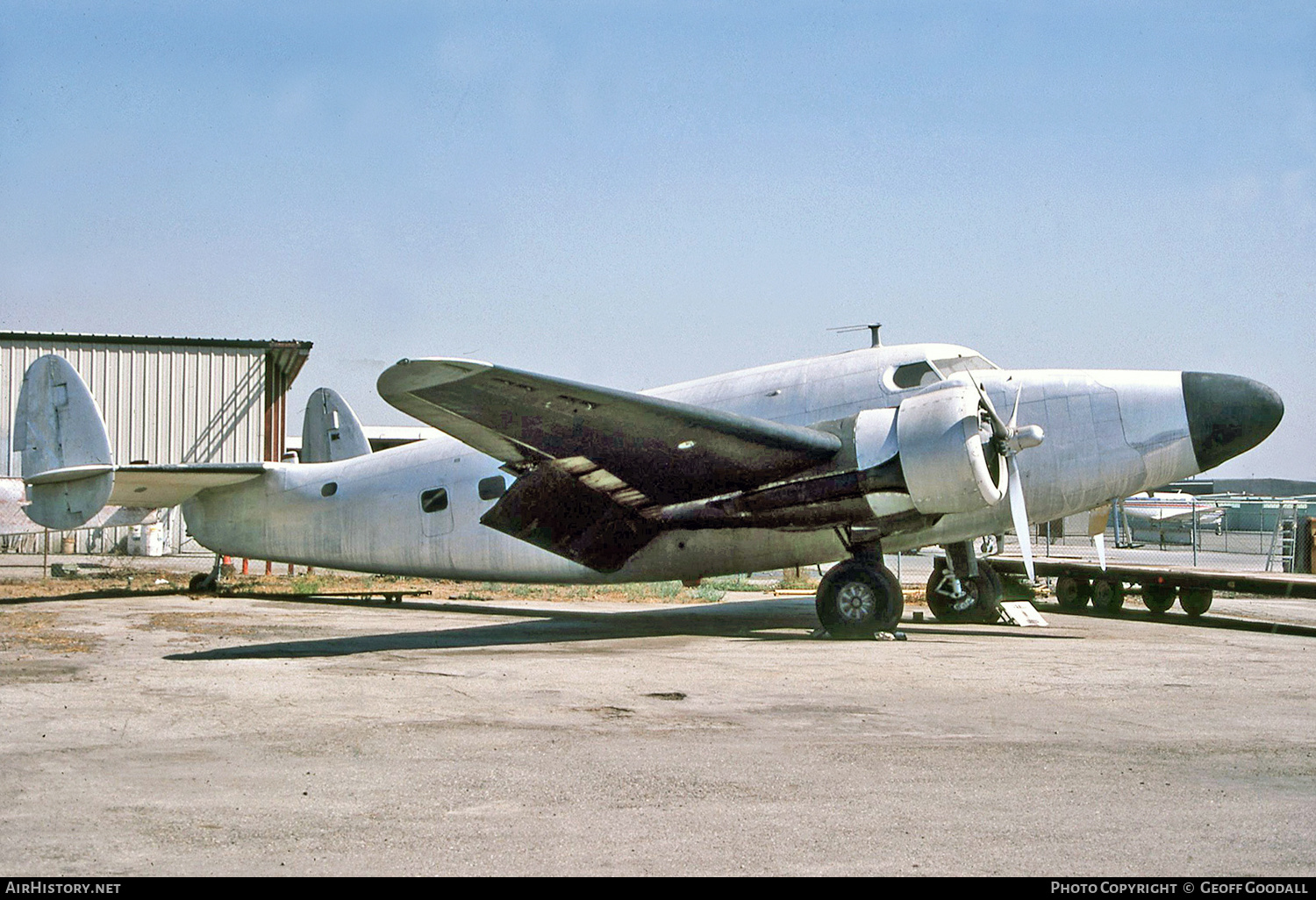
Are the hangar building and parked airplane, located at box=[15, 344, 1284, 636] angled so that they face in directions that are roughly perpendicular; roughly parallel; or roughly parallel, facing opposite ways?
roughly perpendicular

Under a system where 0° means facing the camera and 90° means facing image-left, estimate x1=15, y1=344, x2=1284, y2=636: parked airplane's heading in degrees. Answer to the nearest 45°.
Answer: approximately 315°

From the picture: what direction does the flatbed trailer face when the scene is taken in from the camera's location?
facing to the right of the viewer

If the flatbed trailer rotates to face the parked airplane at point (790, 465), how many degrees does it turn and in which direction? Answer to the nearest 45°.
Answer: approximately 135° to its right

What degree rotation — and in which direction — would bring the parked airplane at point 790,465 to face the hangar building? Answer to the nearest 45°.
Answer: approximately 180°

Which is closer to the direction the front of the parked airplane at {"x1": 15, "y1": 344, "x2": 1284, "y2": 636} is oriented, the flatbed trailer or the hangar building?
the flatbed trailer
